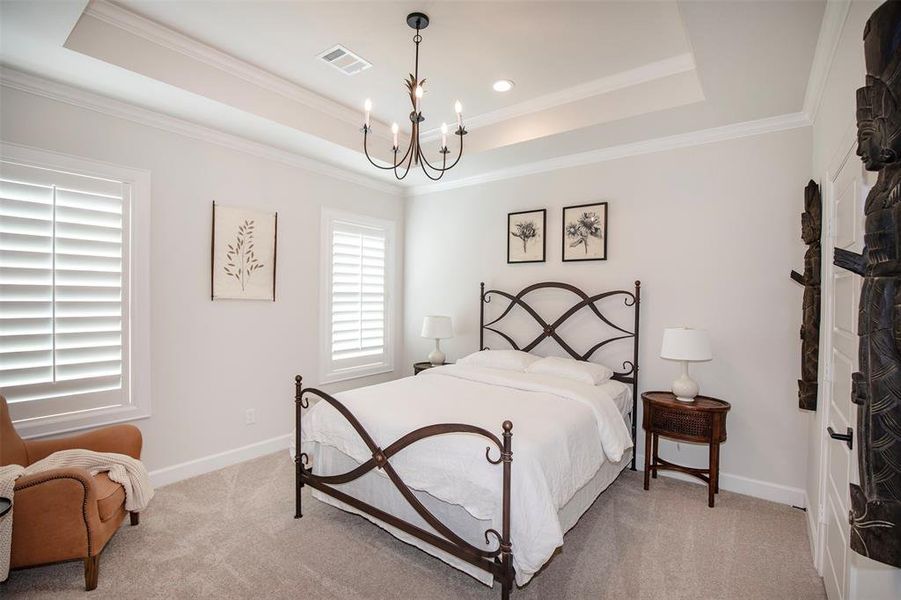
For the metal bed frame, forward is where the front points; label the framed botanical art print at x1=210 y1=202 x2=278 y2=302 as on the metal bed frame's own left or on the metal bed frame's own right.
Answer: on the metal bed frame's own right

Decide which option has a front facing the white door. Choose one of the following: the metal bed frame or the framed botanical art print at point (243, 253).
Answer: the framed botanical art print

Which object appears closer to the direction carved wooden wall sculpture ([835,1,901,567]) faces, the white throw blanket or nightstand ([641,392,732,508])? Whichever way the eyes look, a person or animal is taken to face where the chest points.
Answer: the white throw blanket

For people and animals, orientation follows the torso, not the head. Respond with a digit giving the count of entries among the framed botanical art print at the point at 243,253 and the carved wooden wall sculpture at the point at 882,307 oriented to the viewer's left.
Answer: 1

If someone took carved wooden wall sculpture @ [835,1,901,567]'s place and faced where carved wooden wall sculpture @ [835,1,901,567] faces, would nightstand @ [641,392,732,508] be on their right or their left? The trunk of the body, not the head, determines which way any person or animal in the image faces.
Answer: on their right

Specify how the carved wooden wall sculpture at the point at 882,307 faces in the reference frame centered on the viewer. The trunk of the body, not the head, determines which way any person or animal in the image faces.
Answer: facing to the left of the viewer

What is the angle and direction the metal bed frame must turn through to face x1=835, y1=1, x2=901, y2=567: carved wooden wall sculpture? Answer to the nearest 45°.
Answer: approximately 90° to its left

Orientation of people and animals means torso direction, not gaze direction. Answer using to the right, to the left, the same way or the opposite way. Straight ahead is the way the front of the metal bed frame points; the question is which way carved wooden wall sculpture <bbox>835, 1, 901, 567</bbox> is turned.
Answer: to the right

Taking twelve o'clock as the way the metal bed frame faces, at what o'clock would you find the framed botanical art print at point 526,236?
The framed botanical art print is roughly at 5 o'clock from the metal bed frame.

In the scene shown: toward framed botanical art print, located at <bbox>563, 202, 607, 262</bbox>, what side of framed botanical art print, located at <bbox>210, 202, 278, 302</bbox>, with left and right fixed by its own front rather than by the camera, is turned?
front

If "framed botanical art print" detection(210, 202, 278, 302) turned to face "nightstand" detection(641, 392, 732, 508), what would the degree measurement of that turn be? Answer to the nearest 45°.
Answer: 0° — it already faces it

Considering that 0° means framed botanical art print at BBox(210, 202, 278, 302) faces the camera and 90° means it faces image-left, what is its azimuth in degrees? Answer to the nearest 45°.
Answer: approximately 315°

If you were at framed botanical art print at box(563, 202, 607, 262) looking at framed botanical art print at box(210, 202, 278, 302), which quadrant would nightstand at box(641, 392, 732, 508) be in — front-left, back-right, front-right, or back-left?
back-left

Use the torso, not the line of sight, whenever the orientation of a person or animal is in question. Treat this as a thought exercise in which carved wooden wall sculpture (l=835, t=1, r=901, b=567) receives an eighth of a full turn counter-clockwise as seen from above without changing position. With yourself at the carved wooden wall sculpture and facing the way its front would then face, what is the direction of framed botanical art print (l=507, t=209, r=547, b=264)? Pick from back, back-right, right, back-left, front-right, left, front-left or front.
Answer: right

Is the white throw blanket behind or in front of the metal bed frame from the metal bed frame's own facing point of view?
in front

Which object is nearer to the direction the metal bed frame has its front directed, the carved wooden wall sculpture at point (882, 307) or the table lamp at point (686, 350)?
the carved wooden wall sculpture

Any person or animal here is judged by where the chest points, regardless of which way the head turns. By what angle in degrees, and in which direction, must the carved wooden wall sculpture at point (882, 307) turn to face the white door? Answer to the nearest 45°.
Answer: approximately 90° to its right

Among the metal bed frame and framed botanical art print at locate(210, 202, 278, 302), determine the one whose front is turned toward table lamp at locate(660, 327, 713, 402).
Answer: the framed botanical art print
